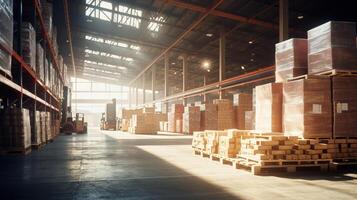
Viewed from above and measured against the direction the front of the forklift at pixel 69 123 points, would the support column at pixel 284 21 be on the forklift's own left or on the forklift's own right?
on the forklift's own left

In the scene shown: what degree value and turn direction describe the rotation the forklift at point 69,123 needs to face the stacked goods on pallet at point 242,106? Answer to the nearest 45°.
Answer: approximately 135° to its left

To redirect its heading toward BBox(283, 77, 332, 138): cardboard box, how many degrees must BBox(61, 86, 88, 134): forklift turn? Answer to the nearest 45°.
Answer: approximately 90° to its left

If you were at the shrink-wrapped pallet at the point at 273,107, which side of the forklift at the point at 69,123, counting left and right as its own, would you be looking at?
left

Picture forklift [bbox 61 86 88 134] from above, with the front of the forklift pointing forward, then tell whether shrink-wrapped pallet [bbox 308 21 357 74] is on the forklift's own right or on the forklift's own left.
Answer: on the forklift's own left

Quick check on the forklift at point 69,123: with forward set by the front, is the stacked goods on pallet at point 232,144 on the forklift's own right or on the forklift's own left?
on the forklift's own left

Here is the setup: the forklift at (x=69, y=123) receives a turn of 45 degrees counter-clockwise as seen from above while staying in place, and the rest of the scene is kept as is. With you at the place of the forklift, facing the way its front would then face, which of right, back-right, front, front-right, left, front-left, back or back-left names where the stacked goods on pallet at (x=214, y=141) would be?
front-left

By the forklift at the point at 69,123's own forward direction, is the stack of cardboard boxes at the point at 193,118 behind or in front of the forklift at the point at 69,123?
behind

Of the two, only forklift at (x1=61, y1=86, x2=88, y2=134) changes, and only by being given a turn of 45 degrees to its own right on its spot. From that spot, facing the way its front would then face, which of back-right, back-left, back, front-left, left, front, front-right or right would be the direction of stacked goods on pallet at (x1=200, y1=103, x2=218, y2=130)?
back

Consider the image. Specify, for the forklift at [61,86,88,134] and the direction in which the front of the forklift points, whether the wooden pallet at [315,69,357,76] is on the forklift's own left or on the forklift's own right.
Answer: on the forklift's own left
